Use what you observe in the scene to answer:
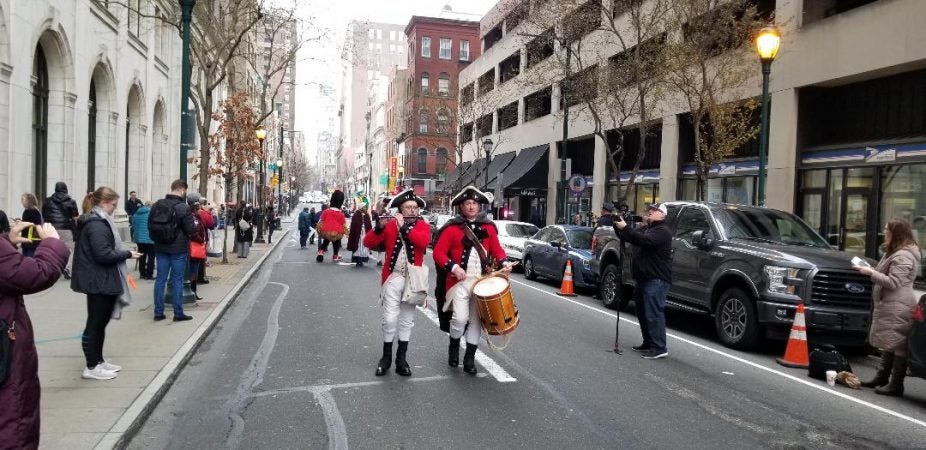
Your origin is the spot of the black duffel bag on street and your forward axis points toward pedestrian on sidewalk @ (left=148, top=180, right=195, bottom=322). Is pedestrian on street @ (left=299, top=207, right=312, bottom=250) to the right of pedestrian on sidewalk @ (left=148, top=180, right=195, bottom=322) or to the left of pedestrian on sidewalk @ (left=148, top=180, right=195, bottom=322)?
right

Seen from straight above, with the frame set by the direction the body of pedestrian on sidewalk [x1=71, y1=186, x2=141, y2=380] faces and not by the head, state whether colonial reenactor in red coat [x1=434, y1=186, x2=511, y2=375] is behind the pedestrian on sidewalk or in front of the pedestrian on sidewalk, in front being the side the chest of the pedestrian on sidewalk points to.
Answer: in front

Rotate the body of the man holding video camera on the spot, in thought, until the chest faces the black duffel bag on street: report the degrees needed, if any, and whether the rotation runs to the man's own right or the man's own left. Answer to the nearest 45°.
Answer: approximately 180°

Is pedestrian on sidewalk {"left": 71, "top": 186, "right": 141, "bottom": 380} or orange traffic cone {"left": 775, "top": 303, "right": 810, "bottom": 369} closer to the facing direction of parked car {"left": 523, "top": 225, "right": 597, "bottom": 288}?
the orange traffic cone

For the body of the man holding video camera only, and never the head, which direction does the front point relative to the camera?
to the viewer's left

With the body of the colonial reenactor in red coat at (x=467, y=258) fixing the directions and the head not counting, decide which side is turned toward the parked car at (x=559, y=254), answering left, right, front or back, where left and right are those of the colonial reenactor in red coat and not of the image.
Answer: back

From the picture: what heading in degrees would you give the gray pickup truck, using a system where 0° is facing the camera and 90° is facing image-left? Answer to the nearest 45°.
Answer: approximately 315°

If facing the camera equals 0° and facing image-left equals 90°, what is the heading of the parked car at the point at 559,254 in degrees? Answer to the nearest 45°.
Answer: approximately 315°

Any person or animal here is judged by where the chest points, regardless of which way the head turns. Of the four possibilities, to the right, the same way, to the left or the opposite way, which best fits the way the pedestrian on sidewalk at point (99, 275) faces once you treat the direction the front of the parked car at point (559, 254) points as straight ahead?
to the left

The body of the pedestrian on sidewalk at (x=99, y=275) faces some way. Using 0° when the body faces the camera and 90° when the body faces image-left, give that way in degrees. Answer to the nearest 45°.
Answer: approximately 270°

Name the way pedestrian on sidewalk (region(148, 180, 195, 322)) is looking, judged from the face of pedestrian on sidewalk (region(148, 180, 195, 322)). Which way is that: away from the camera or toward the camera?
away from the camera

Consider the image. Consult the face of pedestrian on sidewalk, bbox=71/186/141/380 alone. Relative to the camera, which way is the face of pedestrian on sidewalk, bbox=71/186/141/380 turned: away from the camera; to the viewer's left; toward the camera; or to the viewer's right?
to the viewer's right

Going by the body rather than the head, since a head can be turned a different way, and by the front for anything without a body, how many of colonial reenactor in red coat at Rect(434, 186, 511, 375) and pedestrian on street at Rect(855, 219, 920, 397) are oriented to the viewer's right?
0

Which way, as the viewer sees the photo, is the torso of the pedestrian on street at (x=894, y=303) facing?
to the viewer's left
